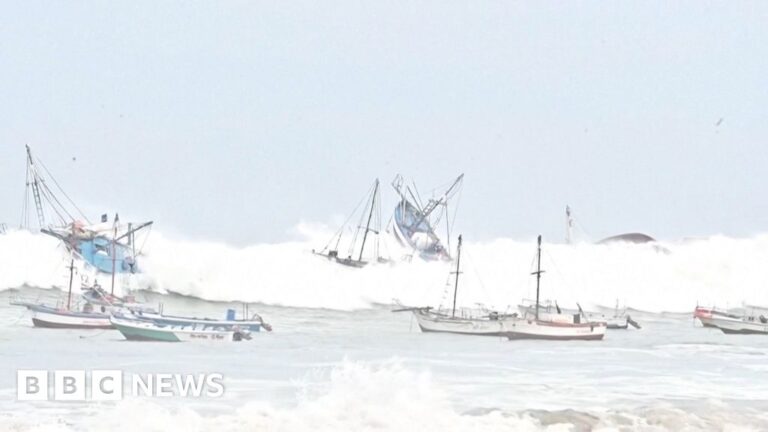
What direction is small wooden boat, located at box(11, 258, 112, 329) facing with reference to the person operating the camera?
facing to the left of the viewer

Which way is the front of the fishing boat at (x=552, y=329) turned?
to the viewer's left

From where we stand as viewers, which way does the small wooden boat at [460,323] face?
facing to the left of the viewer

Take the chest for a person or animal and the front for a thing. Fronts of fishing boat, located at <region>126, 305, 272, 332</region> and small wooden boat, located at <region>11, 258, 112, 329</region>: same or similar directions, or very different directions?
same or similar directions

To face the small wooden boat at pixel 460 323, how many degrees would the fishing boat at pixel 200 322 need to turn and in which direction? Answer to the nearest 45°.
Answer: approximately 135° to its right

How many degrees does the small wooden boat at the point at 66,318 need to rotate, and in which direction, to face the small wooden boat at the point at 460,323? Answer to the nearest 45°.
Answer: approximately 180°

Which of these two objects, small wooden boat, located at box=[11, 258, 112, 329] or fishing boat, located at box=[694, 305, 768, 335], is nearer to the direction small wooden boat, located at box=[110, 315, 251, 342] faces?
the small wooden boat

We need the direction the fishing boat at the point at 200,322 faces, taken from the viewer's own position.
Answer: facing to the left of the viewer

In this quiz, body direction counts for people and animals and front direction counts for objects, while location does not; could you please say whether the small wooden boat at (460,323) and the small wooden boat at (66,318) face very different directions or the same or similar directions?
same or similar directions

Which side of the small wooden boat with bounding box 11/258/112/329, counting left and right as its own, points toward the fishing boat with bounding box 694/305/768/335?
back

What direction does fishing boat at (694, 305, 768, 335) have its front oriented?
to the viewer's left

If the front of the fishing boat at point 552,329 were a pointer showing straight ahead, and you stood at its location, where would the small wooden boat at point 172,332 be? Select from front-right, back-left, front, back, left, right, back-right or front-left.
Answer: front-left
